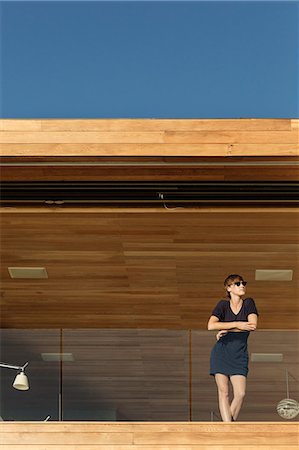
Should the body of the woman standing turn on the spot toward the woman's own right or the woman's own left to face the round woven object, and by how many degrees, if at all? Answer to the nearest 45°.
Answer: approximately 135° to the woman's own left

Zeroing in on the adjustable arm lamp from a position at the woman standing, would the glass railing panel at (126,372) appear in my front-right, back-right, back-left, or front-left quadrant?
front-left

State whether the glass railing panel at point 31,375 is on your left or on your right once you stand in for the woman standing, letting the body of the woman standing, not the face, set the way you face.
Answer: on your right

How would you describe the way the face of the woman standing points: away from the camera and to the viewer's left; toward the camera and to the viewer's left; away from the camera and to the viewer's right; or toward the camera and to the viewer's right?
toward the camera and to the viewer's right

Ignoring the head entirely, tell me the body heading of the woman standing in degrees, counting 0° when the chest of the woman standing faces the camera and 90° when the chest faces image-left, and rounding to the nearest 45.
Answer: approximately 0°

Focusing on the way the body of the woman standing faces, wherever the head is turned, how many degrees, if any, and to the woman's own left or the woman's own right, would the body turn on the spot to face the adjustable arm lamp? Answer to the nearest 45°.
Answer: approximately 90° to the woman's own right
